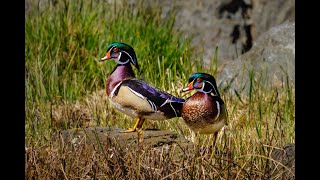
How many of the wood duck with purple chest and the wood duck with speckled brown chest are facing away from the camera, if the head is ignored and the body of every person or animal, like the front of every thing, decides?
0

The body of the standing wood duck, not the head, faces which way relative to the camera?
to the viewer's left
